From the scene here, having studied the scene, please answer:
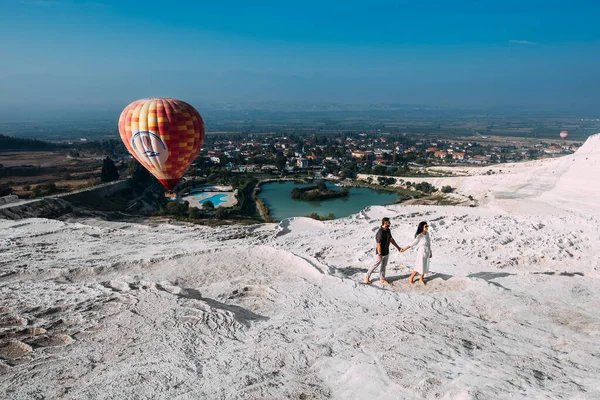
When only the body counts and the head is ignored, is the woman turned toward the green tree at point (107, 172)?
no

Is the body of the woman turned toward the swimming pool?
no

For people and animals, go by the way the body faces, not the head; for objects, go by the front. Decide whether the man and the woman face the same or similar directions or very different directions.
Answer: same or similar directions

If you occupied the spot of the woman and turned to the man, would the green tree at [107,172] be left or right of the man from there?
right
